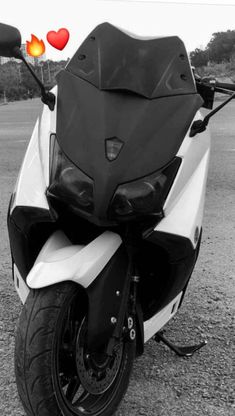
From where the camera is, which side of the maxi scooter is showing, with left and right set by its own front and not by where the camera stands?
front
